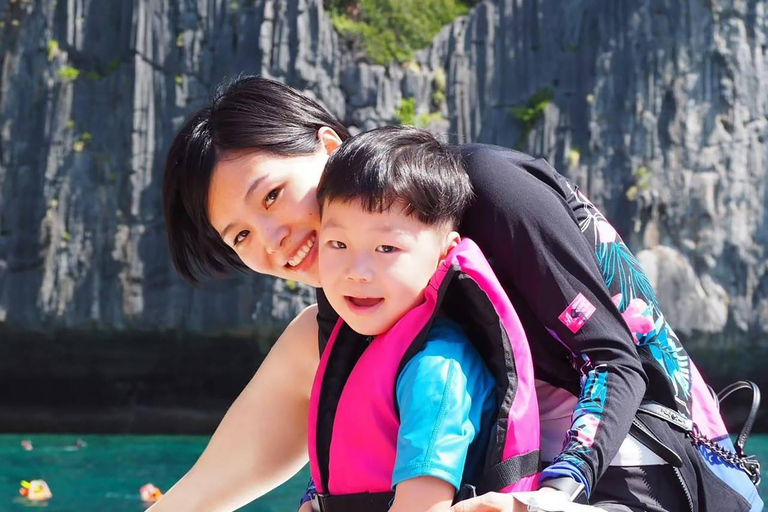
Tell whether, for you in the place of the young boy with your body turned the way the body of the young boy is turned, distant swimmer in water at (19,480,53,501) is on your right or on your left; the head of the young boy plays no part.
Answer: on your right

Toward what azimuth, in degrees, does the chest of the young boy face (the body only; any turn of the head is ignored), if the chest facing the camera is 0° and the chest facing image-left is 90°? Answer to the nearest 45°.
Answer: approximately 45°
